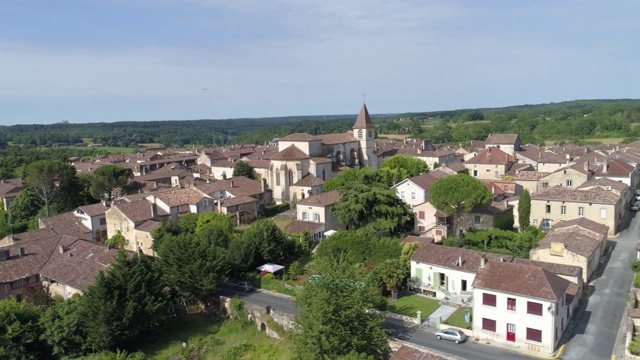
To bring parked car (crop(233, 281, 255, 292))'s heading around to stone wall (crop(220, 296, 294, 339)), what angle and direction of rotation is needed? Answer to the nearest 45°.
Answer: approximately 90° to its left

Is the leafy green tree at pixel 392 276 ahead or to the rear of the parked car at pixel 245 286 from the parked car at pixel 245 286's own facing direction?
to the rear

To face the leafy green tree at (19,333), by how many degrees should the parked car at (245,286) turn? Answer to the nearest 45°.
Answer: approximately 45° to its left

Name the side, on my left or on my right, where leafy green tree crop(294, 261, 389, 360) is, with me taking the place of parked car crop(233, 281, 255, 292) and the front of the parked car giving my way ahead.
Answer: on my left

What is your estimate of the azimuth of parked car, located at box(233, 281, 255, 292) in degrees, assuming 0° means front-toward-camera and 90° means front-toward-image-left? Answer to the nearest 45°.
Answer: approximately 90°

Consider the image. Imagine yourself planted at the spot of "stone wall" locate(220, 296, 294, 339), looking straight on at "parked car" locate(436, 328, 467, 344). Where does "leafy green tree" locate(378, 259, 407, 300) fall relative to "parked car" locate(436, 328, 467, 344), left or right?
left

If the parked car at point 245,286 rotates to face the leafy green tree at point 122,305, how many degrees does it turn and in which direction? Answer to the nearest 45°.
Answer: approximately 45° to its left

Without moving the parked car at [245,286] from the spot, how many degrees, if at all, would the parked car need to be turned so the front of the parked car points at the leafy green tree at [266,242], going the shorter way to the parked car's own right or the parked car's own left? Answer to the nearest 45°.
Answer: approximately 45° to the parked car's own right

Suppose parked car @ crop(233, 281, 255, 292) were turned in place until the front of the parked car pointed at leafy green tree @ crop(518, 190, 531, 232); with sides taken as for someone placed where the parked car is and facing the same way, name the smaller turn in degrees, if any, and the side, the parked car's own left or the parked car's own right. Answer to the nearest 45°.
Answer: approximately 180°
